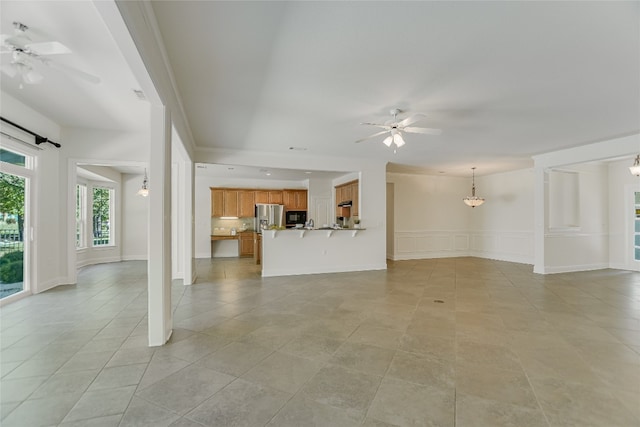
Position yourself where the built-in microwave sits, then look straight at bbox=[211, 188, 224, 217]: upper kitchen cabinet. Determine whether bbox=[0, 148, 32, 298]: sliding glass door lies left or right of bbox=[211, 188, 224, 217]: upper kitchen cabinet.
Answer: left

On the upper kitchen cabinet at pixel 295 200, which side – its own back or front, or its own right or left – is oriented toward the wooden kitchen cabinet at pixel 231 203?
right

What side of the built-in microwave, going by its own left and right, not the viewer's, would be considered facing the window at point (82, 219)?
right

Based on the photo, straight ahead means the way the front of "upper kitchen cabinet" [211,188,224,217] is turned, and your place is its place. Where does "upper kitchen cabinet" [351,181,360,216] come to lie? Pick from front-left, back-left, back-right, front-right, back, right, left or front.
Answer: front-left

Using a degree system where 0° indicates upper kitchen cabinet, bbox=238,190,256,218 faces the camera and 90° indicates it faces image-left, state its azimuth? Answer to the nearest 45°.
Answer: approximately 0°

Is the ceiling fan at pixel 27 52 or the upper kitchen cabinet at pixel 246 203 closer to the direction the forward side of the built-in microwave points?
the ceiling fan

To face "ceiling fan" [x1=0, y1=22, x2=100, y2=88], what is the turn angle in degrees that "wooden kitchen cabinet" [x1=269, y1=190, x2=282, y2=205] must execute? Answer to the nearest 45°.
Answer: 0° — it already faces it

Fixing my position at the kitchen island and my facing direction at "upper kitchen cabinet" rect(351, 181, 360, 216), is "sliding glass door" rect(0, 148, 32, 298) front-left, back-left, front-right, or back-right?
back-left

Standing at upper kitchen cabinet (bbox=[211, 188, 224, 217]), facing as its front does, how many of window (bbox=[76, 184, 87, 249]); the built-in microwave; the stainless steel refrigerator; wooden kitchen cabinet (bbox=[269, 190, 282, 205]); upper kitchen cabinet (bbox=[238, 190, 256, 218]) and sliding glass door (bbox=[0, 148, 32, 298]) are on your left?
4

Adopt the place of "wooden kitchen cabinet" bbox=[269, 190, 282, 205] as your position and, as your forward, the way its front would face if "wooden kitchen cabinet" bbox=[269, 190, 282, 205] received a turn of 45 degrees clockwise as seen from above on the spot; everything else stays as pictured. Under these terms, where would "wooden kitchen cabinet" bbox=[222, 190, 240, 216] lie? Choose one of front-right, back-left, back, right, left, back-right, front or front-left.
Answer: front-right

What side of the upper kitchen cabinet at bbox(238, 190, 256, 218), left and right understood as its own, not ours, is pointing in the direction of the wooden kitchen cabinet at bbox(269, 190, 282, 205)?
left

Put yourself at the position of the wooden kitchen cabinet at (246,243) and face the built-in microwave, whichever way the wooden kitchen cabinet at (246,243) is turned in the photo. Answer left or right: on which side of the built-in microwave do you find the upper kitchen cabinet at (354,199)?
right

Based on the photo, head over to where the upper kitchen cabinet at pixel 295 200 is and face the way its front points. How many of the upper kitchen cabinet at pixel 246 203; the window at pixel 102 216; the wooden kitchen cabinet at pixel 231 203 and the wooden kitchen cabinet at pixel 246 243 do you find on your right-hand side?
4
